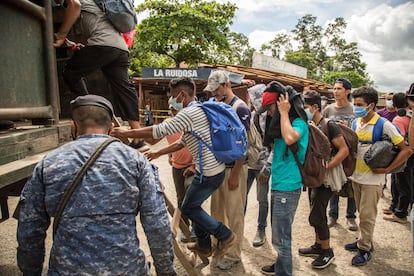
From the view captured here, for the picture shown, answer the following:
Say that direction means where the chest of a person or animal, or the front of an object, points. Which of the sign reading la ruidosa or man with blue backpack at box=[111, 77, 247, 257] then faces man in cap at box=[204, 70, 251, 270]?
the sign reading la ruidosa

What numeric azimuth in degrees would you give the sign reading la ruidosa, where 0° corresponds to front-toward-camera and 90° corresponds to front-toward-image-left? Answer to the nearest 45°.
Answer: approximately 0°

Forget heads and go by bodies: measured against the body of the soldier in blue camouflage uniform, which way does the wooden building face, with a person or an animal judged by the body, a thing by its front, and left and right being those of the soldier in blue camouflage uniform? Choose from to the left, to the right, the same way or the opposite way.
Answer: the opposite way

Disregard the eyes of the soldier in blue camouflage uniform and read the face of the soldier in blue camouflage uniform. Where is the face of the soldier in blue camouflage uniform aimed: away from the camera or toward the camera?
away from the camera

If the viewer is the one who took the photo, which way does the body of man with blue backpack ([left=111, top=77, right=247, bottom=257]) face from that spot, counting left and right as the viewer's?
facing to the left of the viewer

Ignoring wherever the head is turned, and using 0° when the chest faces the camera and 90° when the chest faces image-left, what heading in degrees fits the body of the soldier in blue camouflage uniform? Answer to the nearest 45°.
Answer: approximately 180°

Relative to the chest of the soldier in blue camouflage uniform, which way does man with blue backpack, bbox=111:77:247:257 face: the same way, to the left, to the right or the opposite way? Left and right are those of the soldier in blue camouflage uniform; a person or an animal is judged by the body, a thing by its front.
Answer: to the left

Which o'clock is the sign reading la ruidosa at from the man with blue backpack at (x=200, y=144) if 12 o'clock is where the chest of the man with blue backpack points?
The sign reading la ruidosa is roughly at 3 o'clock from the man with blue backpack.

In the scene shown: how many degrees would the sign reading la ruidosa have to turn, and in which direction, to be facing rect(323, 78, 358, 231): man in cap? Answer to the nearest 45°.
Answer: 0° — it already faces them

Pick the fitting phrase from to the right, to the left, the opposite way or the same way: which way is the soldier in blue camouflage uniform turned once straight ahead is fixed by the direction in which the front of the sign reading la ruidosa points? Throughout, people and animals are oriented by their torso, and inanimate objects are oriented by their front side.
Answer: the opposite way

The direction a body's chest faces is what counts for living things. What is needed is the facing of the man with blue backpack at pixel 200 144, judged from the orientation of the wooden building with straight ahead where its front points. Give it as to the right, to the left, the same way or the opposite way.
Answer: to the right

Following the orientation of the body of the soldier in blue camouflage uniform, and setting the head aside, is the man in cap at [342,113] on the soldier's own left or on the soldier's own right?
on the soldier's own right

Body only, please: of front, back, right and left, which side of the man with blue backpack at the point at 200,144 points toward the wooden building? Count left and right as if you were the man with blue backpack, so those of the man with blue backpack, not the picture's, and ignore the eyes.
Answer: right
